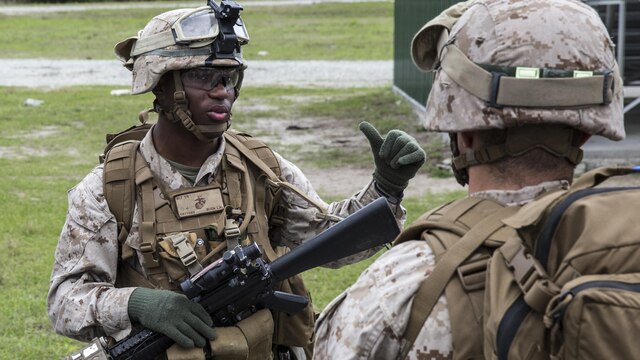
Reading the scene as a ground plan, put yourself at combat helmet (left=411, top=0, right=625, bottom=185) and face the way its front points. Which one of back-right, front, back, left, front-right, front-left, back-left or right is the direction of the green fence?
front-right

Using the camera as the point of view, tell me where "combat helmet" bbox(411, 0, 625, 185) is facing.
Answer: facing away from the viewer and to the left of the viewer
